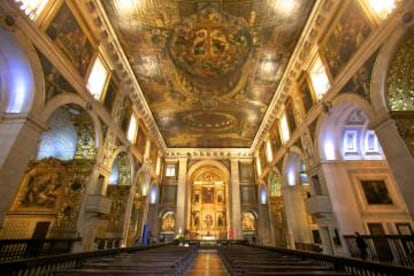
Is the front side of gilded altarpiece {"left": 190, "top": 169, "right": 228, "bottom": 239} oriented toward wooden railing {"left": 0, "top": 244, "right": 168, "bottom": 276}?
yes

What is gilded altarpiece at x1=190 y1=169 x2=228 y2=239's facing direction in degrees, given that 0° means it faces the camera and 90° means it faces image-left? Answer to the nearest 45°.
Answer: approximately 0°

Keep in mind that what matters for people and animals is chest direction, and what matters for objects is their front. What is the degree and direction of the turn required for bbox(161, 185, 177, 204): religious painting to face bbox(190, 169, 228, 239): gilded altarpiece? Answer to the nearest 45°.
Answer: approximately 90° to its left

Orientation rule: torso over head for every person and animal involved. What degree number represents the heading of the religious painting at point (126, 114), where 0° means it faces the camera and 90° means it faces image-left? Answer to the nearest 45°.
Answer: approximately 315°

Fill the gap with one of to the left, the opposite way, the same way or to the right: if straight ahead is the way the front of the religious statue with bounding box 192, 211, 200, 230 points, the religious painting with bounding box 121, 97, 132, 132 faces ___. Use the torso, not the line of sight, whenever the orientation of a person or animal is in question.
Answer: to the left

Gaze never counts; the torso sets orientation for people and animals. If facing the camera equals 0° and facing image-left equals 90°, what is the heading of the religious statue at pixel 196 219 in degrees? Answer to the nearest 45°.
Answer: approximately 0°

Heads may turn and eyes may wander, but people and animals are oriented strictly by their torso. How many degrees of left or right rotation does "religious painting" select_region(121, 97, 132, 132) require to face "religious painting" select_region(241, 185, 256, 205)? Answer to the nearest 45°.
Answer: approximately 90° to its left
